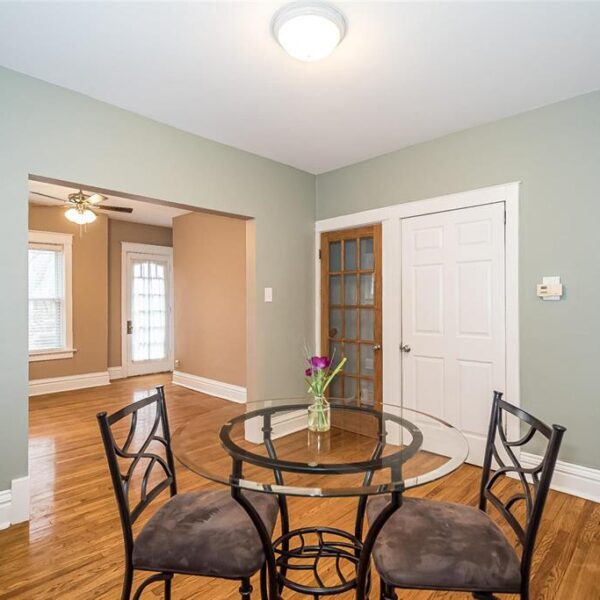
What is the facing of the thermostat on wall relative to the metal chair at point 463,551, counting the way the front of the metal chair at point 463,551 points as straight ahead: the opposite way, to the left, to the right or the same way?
to the left

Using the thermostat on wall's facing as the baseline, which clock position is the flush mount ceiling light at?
The flush mount ceiling light is roughly at 1 o'clock from the thermostat on wall.

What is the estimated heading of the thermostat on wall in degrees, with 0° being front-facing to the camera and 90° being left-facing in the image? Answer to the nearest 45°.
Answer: approximately 0°

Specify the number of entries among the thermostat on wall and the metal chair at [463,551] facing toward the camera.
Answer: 1

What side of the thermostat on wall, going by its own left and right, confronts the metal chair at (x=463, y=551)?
front

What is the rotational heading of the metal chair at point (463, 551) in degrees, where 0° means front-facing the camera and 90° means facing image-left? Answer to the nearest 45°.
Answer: approximately 90°

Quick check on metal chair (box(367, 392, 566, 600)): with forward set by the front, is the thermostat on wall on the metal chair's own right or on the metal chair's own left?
on the metal chair's own right

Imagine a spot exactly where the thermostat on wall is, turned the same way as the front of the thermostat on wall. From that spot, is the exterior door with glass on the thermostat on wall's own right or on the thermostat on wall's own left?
on the thermostat on wall's own right

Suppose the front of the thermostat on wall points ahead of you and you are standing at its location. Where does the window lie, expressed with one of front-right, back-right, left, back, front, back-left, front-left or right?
right

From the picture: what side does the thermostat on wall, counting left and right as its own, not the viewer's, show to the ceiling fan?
right
